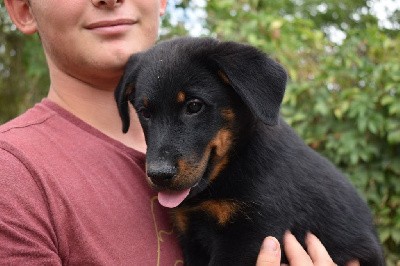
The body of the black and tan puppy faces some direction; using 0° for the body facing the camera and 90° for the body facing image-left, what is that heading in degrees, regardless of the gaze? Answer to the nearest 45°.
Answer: approximately 45°

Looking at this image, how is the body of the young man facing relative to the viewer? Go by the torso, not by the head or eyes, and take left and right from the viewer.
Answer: facing the viewer and to the right of the viewer
